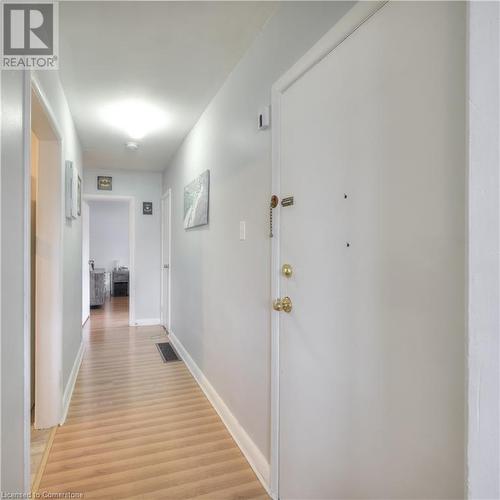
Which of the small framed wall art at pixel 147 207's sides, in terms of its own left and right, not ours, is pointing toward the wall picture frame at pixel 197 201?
front

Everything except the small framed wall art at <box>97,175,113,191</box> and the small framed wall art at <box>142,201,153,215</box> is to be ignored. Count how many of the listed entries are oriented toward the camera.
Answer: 2

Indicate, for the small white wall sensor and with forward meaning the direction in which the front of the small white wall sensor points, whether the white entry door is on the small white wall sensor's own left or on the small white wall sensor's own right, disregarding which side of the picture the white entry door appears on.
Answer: on the small white wall sensor's own left

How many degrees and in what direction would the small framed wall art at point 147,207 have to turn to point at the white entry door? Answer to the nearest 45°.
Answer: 0° — it already faces it

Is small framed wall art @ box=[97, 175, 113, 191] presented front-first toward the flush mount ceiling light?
yes

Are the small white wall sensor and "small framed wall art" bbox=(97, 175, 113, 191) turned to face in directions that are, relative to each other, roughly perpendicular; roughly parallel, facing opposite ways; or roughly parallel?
roughly perpendicular

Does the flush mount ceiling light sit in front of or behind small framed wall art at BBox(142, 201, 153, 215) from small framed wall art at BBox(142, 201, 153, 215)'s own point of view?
in front

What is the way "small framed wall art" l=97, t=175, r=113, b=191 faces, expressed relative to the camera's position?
facing the viewer

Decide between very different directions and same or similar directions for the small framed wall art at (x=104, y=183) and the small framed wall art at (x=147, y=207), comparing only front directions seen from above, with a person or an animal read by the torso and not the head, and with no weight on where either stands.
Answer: same or similar directions

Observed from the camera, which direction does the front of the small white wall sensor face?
facing the viewer and to the left of the viewer

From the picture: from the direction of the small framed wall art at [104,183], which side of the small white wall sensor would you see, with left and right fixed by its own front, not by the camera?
right

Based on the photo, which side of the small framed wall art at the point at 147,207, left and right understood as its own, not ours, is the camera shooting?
front

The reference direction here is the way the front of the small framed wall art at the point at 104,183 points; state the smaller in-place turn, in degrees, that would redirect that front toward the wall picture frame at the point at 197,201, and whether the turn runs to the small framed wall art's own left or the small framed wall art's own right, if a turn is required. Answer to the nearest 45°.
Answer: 0° — it already faces it

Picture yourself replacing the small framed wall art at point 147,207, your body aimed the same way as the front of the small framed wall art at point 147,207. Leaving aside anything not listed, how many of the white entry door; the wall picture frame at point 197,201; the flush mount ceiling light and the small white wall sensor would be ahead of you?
4

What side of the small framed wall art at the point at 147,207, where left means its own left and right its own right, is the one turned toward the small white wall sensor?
front
